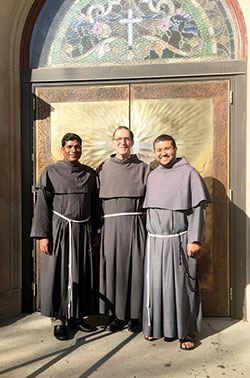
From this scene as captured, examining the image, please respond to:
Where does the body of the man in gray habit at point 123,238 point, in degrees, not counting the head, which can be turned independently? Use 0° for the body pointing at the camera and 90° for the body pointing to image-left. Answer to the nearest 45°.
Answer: approximately 0°

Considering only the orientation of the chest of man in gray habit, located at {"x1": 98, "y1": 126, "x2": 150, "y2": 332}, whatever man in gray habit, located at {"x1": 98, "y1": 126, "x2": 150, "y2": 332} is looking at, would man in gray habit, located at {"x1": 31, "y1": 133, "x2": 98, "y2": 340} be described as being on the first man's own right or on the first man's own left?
on the first man's own right

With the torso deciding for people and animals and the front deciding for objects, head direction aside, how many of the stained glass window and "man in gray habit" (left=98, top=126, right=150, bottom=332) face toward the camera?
2
